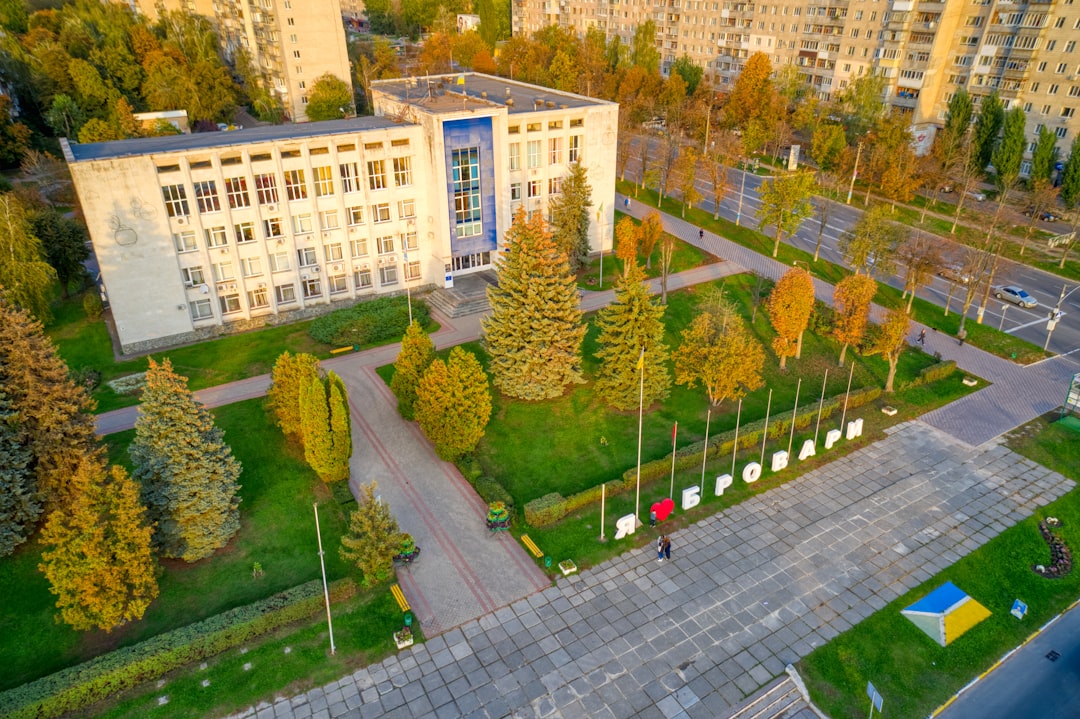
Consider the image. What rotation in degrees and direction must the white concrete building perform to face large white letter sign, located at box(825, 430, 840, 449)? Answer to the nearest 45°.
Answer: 0° — it already faces it

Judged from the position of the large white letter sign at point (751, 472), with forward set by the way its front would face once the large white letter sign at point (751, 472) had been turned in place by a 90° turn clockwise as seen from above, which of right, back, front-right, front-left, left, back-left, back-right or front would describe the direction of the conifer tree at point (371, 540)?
front

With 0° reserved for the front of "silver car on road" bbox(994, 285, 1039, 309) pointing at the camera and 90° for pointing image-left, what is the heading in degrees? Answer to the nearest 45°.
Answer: approximately 315°

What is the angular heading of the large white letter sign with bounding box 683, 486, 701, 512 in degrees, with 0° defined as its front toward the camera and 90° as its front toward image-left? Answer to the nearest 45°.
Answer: approximately 315°

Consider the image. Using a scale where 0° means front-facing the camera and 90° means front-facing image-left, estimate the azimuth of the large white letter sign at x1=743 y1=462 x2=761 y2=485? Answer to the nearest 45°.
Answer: approximately 315°

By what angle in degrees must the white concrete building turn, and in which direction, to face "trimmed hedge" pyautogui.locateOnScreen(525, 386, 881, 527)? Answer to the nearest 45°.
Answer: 0° — it already faces it

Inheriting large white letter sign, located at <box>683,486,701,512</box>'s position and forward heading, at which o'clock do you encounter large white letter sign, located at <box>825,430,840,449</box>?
large white letter sign, located at <box>825,430,840,449</box> is roughly at 9 o'clock from large white letter sign, located at <box>683,486,701,512</box>.

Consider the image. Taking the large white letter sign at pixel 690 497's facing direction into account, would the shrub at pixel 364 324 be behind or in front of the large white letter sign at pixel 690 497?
behind

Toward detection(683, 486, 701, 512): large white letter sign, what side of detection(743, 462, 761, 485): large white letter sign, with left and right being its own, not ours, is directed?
right

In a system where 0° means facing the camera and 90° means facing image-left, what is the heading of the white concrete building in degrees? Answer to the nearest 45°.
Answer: approximately 315°
